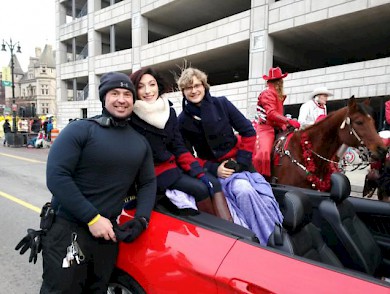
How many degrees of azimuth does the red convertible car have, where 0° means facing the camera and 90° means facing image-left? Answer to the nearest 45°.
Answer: approximately 315°

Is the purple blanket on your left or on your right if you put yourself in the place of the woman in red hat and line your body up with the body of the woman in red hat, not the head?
on your right

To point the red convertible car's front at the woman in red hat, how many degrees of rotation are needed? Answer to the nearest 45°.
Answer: approximately 135° to its left

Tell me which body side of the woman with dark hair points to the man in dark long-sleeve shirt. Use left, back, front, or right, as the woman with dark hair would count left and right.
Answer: right
